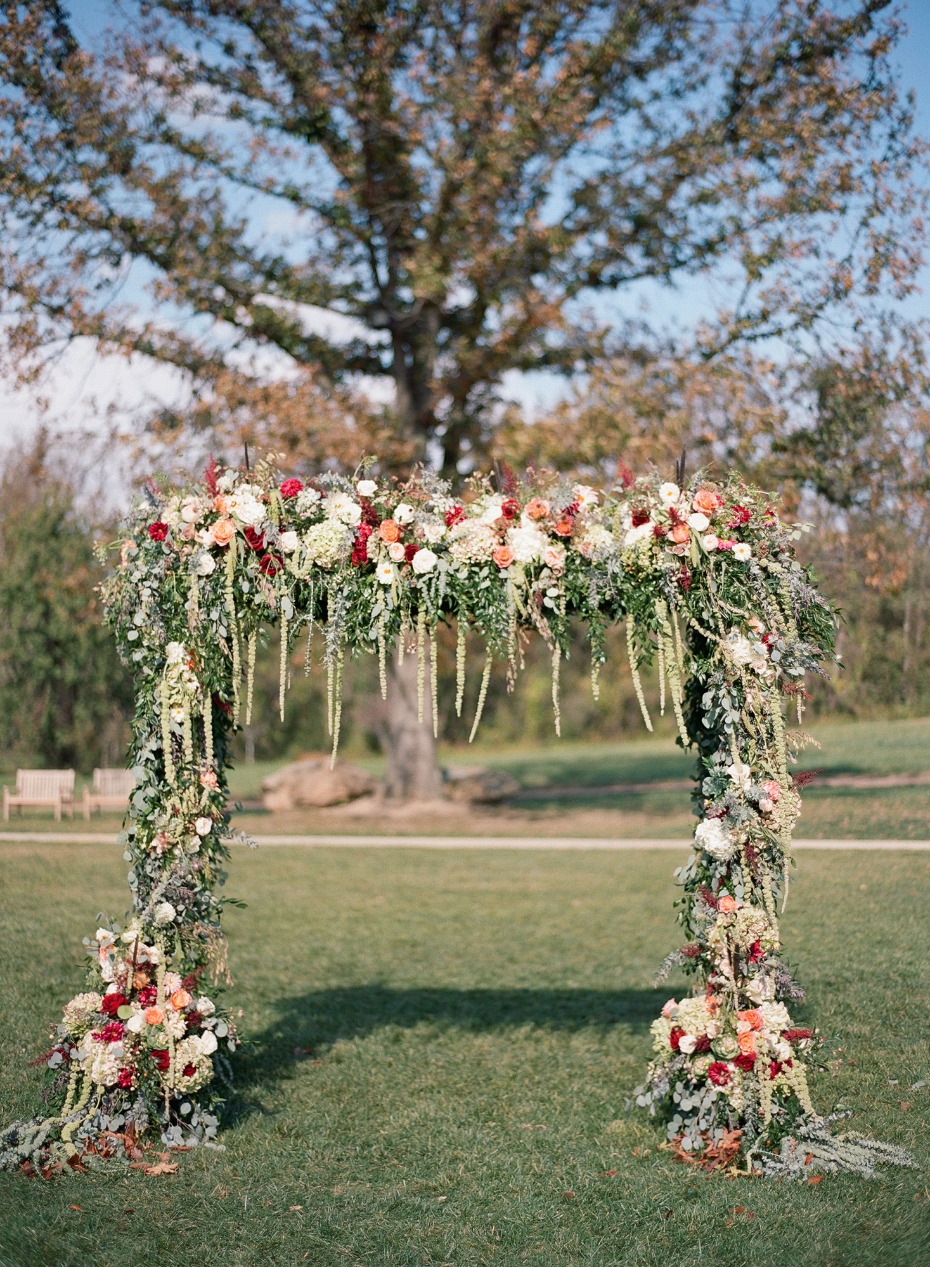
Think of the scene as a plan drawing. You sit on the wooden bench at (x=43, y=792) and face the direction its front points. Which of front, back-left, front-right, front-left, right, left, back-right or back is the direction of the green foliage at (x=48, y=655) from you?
back-right

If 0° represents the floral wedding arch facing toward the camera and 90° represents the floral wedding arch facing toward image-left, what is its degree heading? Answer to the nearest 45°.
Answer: approximately 0°

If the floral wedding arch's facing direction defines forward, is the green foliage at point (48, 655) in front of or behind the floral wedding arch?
behind

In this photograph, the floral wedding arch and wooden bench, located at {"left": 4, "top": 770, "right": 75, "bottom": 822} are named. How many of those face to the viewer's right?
0

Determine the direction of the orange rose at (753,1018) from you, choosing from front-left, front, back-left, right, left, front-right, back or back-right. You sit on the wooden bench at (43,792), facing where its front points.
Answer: front-left

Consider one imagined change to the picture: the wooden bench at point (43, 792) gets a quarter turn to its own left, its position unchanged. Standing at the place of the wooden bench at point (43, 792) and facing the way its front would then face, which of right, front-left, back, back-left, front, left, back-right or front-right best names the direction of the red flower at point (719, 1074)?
front-right

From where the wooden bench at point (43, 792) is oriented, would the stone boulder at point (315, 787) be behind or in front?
behind

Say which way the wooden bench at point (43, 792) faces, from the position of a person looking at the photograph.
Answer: facing the viewer and to the left of the viewer

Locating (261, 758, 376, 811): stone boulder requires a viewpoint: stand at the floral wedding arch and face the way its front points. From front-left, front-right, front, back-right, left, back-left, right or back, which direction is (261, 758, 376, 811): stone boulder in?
back

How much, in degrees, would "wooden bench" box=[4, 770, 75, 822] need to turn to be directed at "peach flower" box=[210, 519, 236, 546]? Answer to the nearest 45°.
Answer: approximately 45° to its left

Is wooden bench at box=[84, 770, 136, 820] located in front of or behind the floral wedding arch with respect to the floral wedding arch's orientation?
behind

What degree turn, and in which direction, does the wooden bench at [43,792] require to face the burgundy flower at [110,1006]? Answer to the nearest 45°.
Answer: approximately 45° to its left
